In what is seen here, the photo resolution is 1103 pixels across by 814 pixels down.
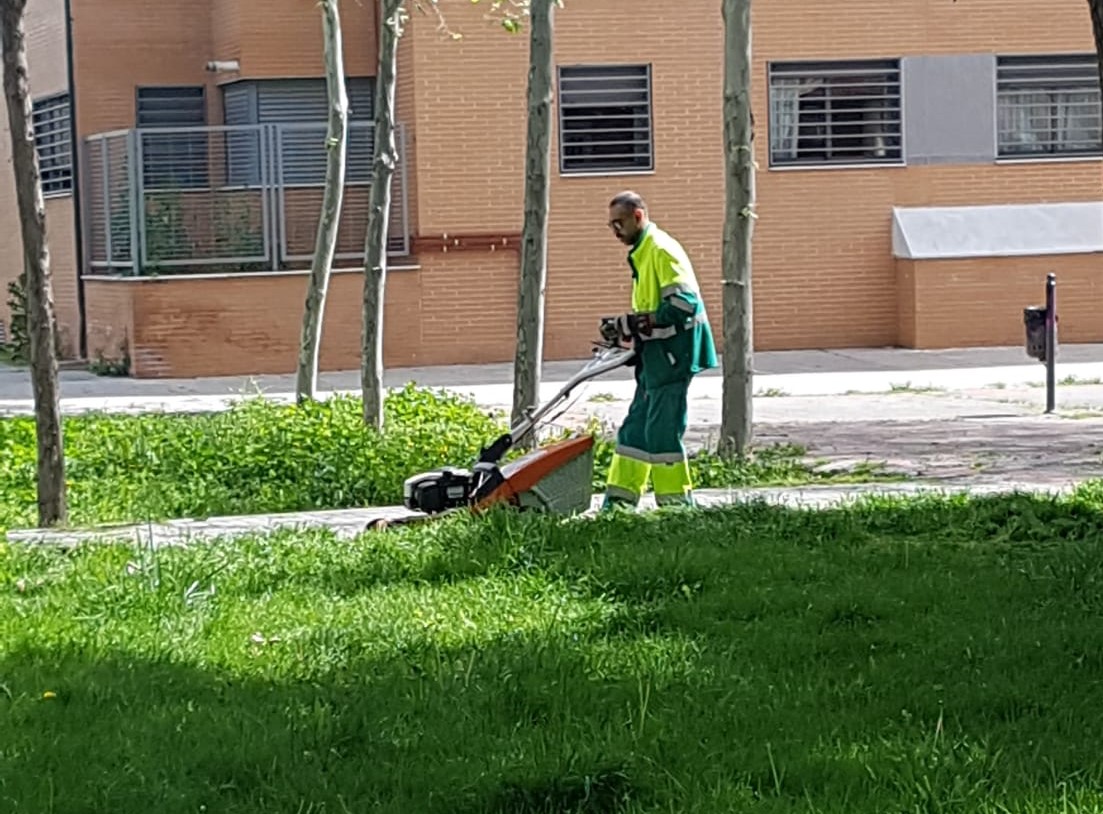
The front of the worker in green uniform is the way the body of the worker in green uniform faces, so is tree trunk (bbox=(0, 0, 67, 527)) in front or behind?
in front

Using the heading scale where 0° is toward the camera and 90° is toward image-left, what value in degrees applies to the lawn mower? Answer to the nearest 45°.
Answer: approximately 90°

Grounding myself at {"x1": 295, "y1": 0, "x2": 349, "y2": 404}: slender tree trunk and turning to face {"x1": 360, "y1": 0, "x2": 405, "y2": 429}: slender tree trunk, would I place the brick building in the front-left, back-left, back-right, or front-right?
back-left

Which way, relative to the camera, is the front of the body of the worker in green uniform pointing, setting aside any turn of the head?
to the viewer's left

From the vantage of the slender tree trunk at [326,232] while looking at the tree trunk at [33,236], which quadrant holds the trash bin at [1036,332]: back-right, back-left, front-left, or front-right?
back-left

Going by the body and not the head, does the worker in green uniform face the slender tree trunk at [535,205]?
no

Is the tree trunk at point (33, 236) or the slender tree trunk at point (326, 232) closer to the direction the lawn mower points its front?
the tree trunk

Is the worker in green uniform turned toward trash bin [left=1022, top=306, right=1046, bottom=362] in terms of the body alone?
no

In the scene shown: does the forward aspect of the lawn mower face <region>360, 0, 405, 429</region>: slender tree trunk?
no
